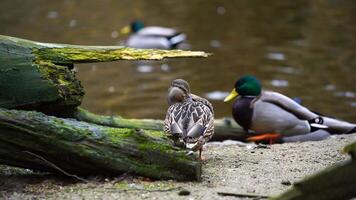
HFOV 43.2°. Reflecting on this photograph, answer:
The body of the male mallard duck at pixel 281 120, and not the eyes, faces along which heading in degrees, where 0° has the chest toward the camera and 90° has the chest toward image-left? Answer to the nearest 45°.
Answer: approximately 90°

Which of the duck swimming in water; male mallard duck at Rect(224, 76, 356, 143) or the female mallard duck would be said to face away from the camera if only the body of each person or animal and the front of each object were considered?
the female mallard duck

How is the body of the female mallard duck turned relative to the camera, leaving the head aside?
away from the camera

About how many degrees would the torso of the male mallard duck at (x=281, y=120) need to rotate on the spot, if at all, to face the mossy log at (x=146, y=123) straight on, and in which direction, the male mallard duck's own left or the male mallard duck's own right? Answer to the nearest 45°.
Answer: approximately 45° to the male mallard duck's own left

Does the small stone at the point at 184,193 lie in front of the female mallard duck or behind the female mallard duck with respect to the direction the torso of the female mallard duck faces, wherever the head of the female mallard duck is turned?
behind

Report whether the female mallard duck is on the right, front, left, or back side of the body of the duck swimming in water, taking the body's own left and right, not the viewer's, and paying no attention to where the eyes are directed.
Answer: left

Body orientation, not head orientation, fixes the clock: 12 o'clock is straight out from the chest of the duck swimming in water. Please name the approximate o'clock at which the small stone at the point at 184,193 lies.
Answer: The small stone is roughly at 9 o'clock from the duck swimming in water.

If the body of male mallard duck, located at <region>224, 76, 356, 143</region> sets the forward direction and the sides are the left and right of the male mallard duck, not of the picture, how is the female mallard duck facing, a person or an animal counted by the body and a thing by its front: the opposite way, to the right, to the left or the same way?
to the right

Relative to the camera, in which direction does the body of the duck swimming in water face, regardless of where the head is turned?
to the viewer's left

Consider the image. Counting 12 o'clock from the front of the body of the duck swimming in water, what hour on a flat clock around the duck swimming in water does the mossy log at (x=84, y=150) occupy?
The mossy log is roughly at 9 o'clock from the duck swimming in water.
